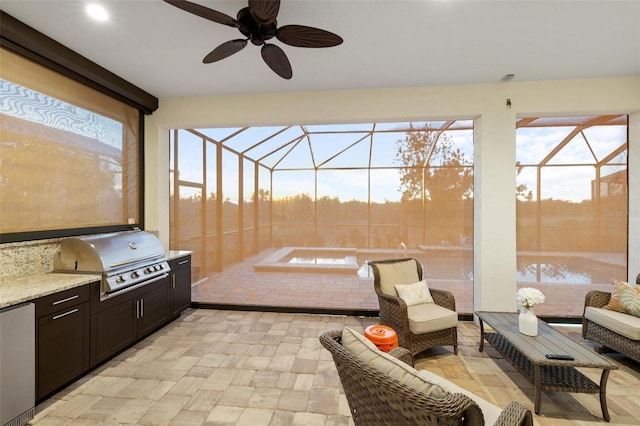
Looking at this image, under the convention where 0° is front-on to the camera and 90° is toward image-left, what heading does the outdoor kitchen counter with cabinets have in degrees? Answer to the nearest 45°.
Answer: approximately 315°

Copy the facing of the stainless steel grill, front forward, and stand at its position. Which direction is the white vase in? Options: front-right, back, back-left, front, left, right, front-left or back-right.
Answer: front

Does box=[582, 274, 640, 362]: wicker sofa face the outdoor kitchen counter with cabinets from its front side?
yes

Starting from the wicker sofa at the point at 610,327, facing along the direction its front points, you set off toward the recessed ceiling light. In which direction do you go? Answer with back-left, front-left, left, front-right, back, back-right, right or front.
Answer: front

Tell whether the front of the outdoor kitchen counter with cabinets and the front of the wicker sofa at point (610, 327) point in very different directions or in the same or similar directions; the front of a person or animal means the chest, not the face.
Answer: very different directions

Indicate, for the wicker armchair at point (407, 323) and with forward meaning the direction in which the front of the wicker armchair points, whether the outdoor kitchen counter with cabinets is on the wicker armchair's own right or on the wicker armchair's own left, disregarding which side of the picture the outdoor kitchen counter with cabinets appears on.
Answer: on the wicker armchair's own right

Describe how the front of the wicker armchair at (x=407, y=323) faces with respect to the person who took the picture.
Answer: facing the viewer and to the right of the viewer

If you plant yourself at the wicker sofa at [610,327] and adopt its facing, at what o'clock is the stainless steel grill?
The stainless steel grill is roughly at 12 o'clock from the wicker sofa.

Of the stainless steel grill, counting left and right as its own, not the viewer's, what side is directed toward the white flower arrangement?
front

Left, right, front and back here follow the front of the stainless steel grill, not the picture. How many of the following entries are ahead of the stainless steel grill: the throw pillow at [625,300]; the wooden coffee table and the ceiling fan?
3

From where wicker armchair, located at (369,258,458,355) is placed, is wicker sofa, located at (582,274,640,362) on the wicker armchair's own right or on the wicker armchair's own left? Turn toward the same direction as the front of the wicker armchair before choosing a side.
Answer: on the wicker armchair's own left

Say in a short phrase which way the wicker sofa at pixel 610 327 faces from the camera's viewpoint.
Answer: facing the viewer and to the left of the viewer
